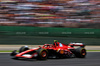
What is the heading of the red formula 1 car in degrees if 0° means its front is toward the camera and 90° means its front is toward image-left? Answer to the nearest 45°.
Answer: approximately 45°
